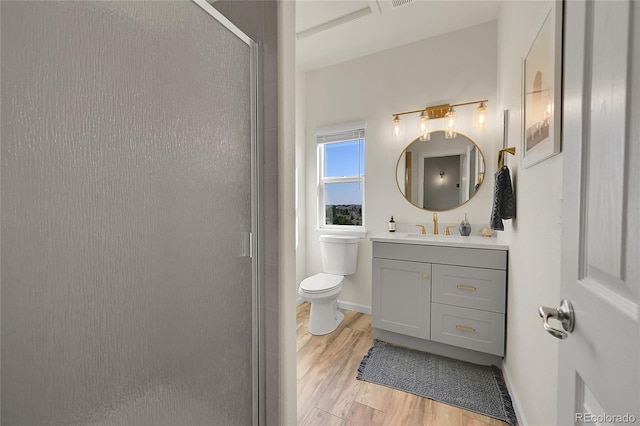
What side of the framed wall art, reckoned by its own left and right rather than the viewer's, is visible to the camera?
left

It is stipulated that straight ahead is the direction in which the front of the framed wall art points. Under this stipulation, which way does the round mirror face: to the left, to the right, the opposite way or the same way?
to the left

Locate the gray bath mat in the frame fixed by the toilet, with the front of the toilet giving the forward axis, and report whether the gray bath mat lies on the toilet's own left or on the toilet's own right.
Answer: on the toilet's own left

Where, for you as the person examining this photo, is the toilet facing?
facing the viewer and to the left of the viewer

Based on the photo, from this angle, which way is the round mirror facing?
toward the camera

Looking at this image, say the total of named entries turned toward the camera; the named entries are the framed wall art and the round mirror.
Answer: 1

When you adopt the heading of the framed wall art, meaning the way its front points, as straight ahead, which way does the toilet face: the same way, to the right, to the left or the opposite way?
to the left

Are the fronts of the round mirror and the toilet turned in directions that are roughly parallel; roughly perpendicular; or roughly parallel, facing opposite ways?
roughly parallel

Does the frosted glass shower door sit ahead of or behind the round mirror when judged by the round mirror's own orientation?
ahead

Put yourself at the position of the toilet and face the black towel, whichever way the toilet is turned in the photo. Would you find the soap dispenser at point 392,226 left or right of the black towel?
left

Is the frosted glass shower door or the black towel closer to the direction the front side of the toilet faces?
the frosted glass shower door

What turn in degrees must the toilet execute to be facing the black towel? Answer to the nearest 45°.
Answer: approximately 90° to its left
